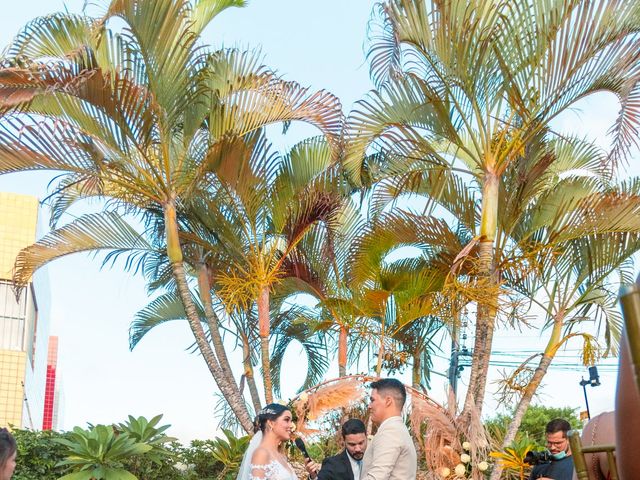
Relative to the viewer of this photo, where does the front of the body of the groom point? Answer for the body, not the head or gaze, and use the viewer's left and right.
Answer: facing to the left of the viewer

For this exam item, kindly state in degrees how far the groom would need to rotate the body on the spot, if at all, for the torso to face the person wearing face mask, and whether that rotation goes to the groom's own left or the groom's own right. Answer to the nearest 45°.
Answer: approximately 135° to the groom's own right

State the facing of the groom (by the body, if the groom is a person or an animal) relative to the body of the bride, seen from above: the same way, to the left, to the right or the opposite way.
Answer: the opposite way

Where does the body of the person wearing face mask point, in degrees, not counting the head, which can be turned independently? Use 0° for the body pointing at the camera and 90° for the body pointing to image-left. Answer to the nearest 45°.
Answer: approximately 45°

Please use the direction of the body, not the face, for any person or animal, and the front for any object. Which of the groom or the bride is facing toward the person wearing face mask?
the bride

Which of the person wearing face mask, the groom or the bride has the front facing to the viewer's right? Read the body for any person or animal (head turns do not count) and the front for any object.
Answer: the bride

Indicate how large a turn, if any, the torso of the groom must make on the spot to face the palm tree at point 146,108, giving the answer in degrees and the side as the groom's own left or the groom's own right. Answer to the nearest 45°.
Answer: approximately 45° to the groom's own right

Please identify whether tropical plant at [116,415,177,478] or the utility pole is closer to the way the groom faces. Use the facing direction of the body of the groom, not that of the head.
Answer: the tropical plant

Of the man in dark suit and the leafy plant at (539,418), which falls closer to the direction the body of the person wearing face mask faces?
the man in dark suit

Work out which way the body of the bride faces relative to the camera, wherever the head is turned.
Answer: to the viewer's right

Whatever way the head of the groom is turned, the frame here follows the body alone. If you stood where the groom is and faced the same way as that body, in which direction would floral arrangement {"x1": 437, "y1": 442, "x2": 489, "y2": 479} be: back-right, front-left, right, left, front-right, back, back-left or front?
right

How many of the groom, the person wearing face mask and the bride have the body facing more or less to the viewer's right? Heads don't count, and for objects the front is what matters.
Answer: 1

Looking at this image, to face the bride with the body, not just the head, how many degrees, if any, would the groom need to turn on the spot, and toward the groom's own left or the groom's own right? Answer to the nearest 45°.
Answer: approximately 45° to the groom's own right

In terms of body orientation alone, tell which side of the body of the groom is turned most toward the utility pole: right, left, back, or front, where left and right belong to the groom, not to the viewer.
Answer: right

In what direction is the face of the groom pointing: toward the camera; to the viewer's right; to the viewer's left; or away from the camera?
to the viewer's left
